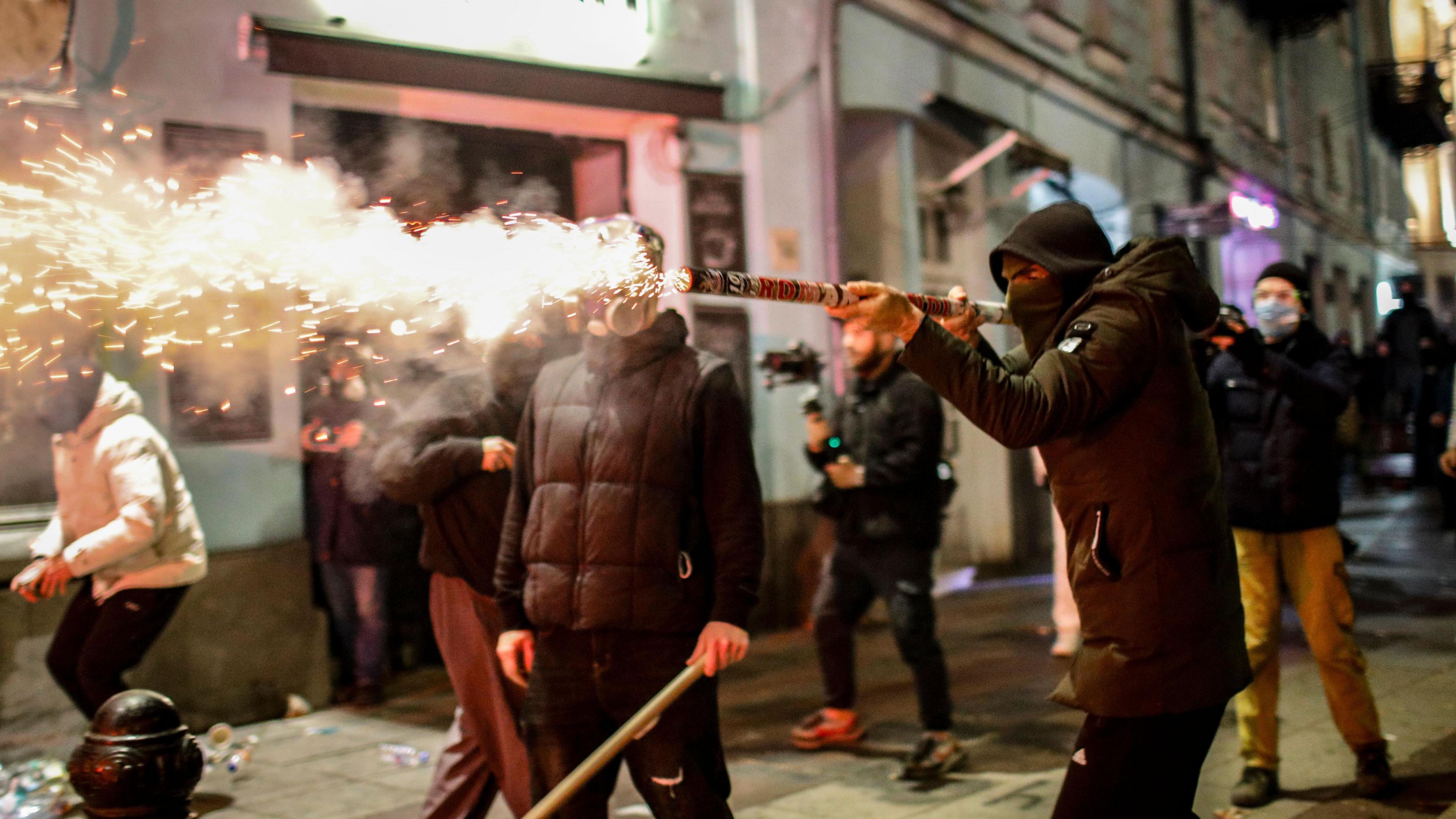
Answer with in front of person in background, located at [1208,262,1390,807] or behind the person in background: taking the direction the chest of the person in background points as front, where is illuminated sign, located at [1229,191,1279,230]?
behind

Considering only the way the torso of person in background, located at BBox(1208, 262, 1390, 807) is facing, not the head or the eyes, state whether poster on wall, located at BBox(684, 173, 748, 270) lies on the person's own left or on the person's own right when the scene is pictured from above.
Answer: on the person's own right

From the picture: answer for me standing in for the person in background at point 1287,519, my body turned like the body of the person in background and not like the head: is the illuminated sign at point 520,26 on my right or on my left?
on my right

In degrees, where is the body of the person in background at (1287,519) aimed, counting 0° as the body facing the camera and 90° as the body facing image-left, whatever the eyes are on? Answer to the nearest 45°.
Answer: approximately 0°

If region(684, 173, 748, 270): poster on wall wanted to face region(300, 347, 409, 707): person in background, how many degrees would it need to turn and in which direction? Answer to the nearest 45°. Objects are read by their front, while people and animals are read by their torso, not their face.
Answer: approximately 45° to its right

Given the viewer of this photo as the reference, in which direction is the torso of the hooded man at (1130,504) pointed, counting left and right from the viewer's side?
facing to the left of the viewer

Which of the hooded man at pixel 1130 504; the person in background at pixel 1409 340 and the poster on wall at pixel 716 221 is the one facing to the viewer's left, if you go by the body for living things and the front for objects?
the hooded man

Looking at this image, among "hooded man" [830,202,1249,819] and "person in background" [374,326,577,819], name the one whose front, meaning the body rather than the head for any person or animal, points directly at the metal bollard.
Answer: the hooded man

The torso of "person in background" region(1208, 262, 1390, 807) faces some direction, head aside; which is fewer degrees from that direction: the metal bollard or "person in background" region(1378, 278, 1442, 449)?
the metal bollard
